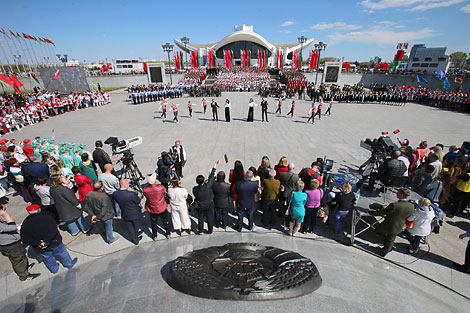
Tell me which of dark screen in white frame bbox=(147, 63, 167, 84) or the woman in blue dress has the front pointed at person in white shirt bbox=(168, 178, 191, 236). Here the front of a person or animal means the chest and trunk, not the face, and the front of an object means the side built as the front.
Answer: the dark screen in white frame

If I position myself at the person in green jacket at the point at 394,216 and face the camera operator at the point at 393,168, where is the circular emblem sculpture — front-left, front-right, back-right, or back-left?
back-left

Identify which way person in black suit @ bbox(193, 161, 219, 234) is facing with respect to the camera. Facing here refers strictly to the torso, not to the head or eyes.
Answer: away from the camera

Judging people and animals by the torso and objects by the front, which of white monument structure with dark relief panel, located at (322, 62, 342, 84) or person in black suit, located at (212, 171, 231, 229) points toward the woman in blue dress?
the white monument structure with dark relief panel

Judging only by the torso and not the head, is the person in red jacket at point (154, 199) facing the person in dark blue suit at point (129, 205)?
no

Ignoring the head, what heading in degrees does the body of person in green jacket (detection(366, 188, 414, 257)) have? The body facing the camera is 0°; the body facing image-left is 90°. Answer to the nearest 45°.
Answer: approximately 135°

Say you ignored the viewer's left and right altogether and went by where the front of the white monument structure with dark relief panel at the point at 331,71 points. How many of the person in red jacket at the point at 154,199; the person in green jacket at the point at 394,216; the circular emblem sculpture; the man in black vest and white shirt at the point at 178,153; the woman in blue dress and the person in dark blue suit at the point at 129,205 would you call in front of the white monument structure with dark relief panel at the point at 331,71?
6

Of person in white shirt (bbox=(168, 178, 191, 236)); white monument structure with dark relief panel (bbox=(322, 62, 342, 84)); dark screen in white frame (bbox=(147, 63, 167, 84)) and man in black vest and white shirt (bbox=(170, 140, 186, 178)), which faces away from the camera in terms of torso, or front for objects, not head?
the person in white shirt

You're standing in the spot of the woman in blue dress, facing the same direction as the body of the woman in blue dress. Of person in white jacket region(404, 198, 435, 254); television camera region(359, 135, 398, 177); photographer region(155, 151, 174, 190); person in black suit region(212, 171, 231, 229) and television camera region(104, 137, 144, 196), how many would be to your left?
3

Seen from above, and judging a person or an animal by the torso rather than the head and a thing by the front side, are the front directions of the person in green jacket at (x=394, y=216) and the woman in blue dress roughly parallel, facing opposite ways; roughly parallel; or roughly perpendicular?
roughly parallel

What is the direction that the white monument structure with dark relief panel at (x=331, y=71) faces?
toward the camera

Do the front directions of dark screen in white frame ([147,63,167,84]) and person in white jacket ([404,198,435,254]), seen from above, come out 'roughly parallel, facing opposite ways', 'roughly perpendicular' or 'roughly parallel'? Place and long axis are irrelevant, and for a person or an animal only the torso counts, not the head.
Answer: roughly parallel, facing opposite ways

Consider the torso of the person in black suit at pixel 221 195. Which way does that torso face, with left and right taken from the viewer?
facing away from the viewer

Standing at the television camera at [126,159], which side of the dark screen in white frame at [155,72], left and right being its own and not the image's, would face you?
front

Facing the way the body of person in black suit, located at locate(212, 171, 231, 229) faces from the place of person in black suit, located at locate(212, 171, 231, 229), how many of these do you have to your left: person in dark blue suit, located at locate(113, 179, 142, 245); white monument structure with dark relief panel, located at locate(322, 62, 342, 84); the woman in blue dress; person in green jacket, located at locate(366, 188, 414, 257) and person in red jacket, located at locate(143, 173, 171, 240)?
2

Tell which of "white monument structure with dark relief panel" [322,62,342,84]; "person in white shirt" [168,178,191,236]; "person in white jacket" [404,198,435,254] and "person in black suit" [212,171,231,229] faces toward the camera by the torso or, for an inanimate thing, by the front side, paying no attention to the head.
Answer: the white monument structure with dark relief panel

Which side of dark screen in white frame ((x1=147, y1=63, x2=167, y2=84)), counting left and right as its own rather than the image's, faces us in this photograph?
front

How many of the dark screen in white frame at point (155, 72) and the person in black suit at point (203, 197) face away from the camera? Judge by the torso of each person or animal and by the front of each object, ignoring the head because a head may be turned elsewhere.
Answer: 1

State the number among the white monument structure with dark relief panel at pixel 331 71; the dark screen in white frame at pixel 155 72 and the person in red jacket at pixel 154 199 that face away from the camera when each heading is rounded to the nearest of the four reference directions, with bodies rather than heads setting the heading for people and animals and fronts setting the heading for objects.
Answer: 1

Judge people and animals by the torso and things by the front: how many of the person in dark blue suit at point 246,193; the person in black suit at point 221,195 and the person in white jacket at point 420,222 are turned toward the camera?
0
